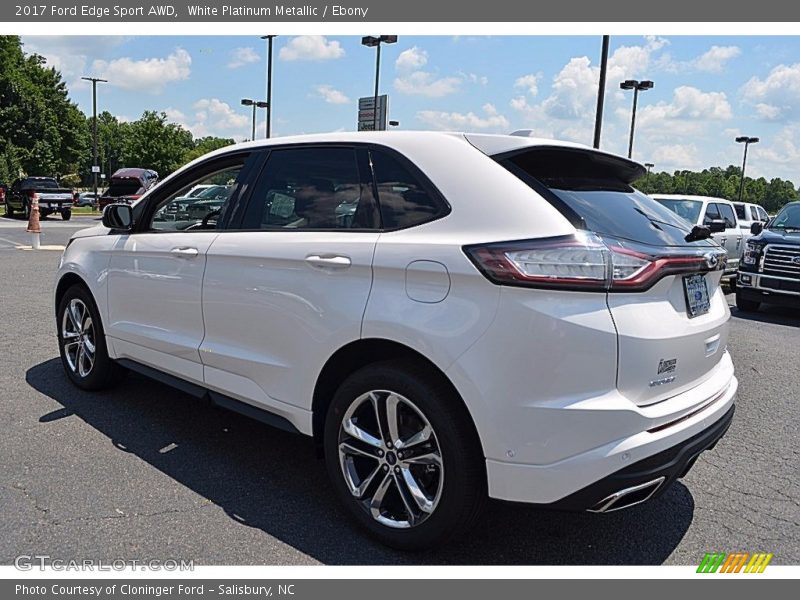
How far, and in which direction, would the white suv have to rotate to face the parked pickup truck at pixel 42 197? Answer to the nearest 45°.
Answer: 0° — it already faces it

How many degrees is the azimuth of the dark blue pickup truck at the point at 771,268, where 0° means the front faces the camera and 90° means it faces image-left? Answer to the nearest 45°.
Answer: approximately 45°

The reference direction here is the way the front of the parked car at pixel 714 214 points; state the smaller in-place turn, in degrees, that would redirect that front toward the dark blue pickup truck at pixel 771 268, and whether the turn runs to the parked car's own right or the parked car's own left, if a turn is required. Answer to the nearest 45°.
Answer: approximately 45° to the parked car's own left

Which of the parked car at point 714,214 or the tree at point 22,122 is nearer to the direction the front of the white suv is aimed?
the tree

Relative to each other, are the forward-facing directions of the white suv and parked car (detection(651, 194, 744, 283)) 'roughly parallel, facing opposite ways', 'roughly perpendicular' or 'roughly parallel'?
roughly perpendicular

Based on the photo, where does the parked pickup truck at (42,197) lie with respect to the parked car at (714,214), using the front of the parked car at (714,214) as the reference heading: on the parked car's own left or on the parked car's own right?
on the parked car's own right

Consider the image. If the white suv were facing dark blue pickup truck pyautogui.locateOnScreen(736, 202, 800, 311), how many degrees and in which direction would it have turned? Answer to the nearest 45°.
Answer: approximately 90° to its right

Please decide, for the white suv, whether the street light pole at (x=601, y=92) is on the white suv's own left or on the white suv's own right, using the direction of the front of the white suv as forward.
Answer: on the white suv's own right
